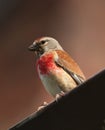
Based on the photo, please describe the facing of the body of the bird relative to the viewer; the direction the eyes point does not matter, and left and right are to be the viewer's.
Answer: facing the viewer and to the left of the viewer
